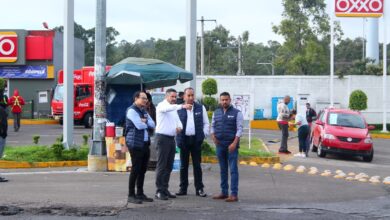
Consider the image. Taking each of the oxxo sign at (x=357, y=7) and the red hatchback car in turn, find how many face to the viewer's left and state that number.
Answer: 0

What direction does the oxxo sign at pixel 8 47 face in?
toward the camera

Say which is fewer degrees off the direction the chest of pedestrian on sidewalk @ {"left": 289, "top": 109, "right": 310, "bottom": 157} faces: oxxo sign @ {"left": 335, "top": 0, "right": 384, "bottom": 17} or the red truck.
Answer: the red truck

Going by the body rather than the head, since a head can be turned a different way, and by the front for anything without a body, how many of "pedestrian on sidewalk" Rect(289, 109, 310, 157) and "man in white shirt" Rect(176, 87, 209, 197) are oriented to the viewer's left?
1

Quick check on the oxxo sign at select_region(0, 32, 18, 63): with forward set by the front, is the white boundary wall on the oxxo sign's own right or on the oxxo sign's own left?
on the oxxo sign's own left

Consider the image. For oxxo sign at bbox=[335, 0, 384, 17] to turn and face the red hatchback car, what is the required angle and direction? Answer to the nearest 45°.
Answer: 0° — it already faces it

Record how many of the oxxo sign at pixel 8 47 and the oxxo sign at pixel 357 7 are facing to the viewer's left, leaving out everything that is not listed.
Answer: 0

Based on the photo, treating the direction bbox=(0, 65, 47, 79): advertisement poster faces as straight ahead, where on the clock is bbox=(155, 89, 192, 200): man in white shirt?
The man in white shirt is roughly at 12 o'clock from the advertisement poster.

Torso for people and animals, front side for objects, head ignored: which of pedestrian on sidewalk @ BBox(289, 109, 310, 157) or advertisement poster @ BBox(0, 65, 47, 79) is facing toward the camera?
the advertisement poster

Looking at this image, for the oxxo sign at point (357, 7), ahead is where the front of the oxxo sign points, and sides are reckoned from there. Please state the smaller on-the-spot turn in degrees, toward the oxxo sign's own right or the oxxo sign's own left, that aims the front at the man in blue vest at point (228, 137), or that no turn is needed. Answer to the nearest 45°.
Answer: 0° — it already faces them

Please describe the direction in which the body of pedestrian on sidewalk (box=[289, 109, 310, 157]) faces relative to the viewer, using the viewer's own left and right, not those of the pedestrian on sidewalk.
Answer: facing to the left of the viewer

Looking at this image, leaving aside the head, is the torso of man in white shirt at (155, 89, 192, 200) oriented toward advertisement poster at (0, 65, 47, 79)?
no

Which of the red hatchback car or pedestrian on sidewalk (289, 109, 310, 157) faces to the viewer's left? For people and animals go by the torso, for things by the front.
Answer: the pedestrian on sidewalk

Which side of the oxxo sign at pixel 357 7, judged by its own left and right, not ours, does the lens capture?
front

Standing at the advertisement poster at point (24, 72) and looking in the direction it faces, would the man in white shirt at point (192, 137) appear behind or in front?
in front
